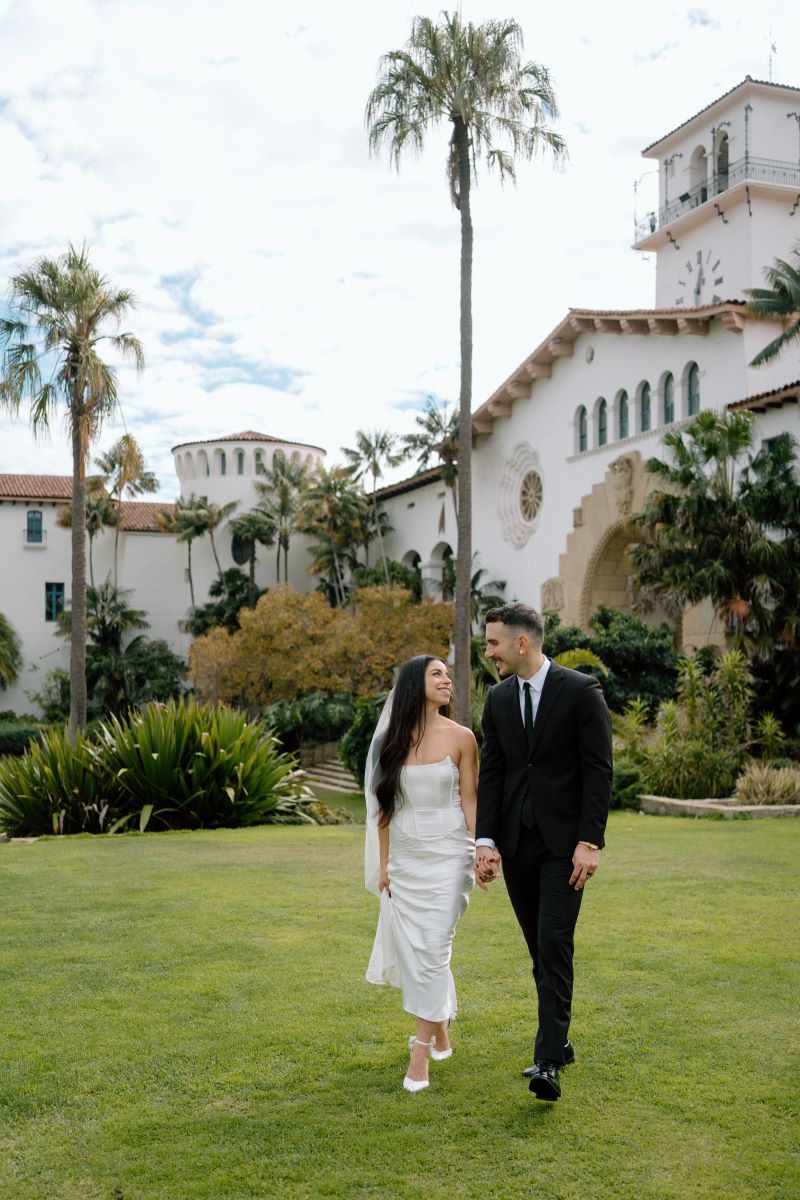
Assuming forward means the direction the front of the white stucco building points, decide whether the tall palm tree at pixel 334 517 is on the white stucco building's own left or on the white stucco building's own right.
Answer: on the white stucco building's own right

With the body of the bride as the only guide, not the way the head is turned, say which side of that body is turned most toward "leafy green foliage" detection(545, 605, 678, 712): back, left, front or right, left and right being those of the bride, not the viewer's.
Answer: back

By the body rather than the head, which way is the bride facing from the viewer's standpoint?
toward the camera

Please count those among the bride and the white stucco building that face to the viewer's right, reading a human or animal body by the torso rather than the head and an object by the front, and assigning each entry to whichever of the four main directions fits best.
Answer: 0

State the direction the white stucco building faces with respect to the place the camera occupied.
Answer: facing the viewer and to the left of the viewer

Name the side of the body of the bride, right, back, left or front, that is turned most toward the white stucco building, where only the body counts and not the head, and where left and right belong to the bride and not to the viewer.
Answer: back

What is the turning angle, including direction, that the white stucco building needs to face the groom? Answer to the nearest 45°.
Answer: approximately 45° to its left

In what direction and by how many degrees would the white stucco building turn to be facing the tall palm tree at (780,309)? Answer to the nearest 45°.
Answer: approximately 45° to its left

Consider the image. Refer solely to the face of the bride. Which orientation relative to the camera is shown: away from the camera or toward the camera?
toward the camera
